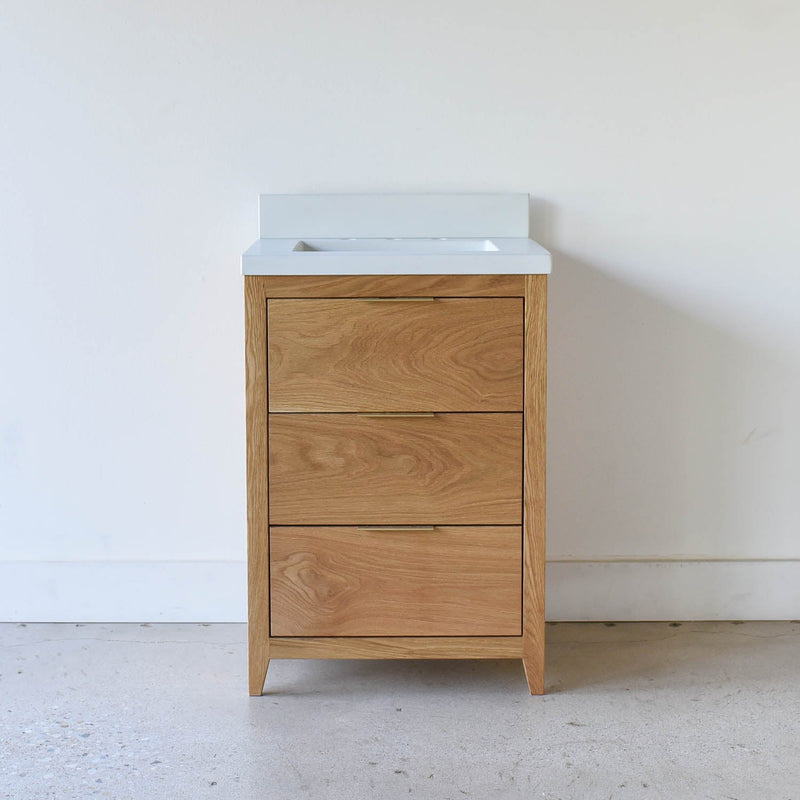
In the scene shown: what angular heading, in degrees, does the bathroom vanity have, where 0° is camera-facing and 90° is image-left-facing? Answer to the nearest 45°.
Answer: approximately 0°
